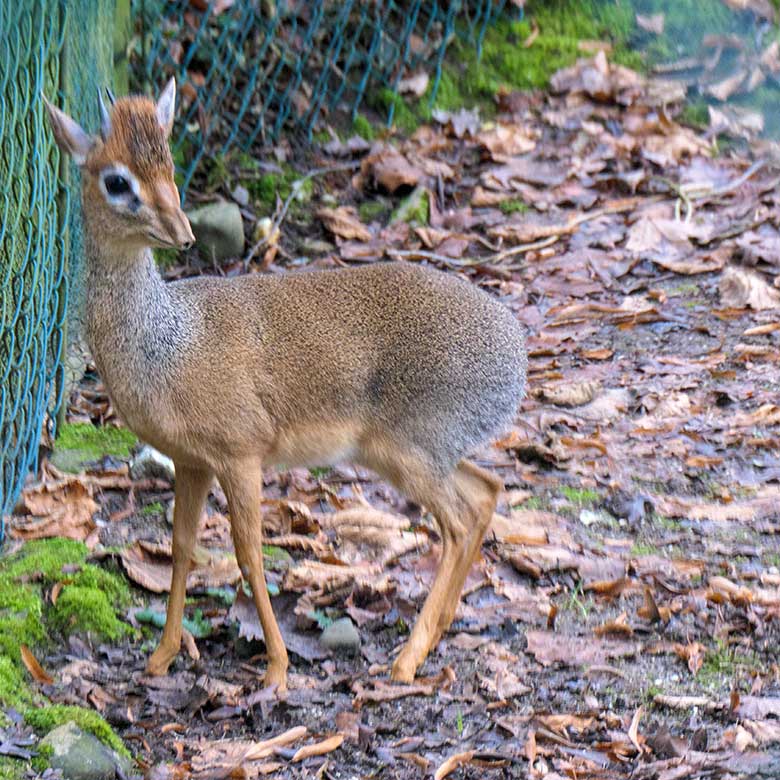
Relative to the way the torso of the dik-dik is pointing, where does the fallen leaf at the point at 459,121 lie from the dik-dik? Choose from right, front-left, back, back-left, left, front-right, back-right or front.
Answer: right

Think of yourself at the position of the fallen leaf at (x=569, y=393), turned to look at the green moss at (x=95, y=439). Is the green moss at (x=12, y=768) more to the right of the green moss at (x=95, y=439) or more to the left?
left

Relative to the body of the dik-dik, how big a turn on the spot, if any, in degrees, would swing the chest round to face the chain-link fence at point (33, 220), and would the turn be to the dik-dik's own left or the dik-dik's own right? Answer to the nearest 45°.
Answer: approximately 45° to the dik-dik's own right

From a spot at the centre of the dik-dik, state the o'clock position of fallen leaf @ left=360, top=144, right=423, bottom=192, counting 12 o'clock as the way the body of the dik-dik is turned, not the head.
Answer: The fallen leaf is roughly at 3 o'clock from the dik-dik.

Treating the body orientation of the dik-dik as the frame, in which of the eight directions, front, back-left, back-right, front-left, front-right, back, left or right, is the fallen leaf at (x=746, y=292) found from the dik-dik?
back-right

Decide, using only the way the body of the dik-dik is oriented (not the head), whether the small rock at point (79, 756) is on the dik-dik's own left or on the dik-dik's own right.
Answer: on the dik-dik's own left

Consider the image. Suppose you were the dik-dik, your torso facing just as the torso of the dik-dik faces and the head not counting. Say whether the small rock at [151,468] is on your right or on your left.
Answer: on your right

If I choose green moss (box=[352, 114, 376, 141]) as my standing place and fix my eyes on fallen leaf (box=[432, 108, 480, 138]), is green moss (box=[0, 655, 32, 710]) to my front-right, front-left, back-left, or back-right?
back-right

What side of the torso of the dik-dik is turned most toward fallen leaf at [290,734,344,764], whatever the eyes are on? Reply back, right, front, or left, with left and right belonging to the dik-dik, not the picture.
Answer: left

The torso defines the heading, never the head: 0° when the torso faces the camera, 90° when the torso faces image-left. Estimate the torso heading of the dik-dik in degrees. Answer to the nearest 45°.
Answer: approximately 90°

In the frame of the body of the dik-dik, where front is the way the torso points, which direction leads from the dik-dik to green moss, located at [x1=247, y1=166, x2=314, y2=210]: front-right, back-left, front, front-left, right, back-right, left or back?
right

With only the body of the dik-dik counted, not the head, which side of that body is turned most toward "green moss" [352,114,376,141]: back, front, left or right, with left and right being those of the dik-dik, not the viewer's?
right

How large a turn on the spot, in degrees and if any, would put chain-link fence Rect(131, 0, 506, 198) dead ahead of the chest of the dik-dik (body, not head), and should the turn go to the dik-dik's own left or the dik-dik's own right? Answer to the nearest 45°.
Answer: approximately 90° to the dik-dik's own right
